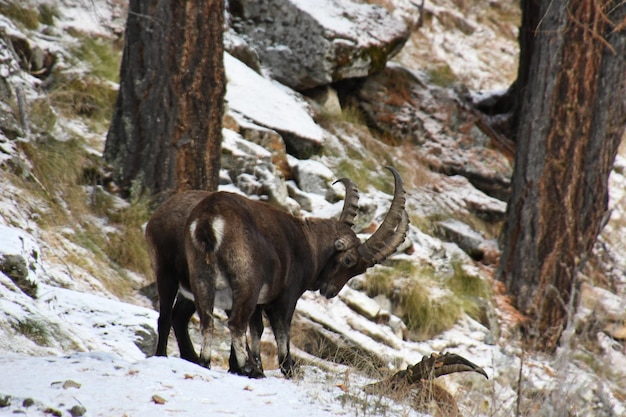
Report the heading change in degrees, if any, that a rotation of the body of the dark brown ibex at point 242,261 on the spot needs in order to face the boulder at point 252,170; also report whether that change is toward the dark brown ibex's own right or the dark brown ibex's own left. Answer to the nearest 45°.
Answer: approximately 45° to the dark brown ibex's own left

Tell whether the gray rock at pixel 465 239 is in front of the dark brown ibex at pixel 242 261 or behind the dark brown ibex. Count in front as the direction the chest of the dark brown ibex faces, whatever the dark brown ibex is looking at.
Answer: in front

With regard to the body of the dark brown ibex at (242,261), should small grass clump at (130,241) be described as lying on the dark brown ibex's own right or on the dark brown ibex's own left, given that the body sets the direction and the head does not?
on the dark brown ibex's own left

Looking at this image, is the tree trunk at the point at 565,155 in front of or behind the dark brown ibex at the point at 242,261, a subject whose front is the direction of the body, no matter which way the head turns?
in front

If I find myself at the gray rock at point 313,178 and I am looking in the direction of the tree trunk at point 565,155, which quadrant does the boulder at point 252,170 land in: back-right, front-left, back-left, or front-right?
back-right

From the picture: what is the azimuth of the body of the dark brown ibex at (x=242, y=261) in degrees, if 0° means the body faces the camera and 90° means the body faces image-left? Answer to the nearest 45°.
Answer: approximately 225°

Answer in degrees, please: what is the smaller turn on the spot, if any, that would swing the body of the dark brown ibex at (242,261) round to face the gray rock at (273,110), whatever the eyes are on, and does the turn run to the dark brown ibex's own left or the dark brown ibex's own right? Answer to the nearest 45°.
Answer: approximately 45° to the dark brown ibex's own left

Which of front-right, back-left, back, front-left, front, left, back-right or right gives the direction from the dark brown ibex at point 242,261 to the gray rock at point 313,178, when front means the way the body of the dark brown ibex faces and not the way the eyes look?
front-left
